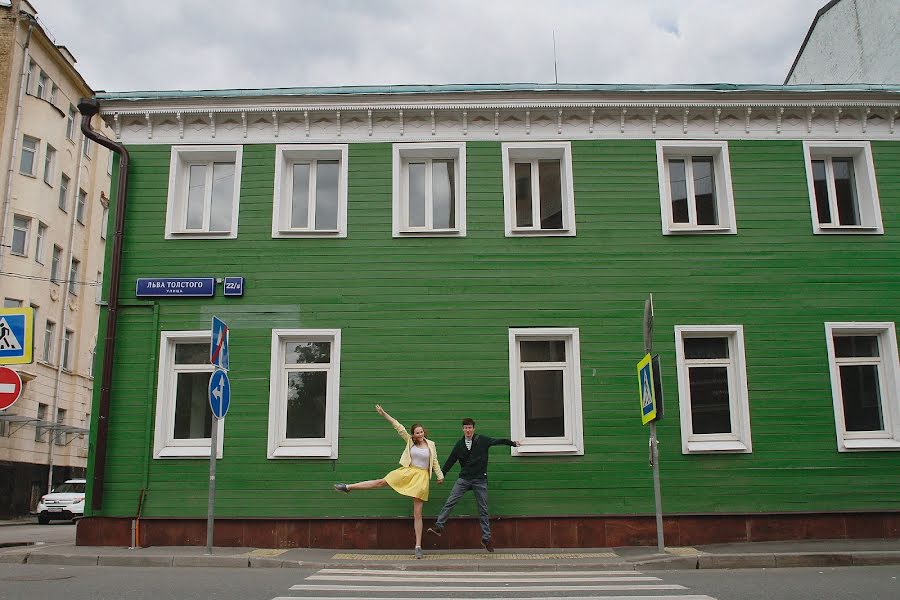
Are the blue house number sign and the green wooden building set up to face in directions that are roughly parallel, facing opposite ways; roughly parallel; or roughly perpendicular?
roughly parallel

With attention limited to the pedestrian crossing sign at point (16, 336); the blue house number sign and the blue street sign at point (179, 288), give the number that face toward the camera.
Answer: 3

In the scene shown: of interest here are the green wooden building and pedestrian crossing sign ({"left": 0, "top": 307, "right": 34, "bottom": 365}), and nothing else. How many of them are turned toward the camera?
2

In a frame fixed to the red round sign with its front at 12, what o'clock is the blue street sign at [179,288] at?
The blue street sign is roughly at 8 o'clock from the red round sign.

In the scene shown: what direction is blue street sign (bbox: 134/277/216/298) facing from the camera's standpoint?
toward the camera

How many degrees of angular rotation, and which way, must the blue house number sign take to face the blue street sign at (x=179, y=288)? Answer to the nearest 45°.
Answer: approximately 90° to its right

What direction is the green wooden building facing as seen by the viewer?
toward the camera

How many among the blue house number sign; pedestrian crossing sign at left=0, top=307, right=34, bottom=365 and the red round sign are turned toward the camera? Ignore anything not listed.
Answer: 3

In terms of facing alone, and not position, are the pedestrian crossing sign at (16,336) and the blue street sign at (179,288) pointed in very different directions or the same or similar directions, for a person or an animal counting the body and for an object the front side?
same or similar directions

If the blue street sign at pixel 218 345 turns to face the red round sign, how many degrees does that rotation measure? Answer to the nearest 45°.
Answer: approximately 135° to its right
